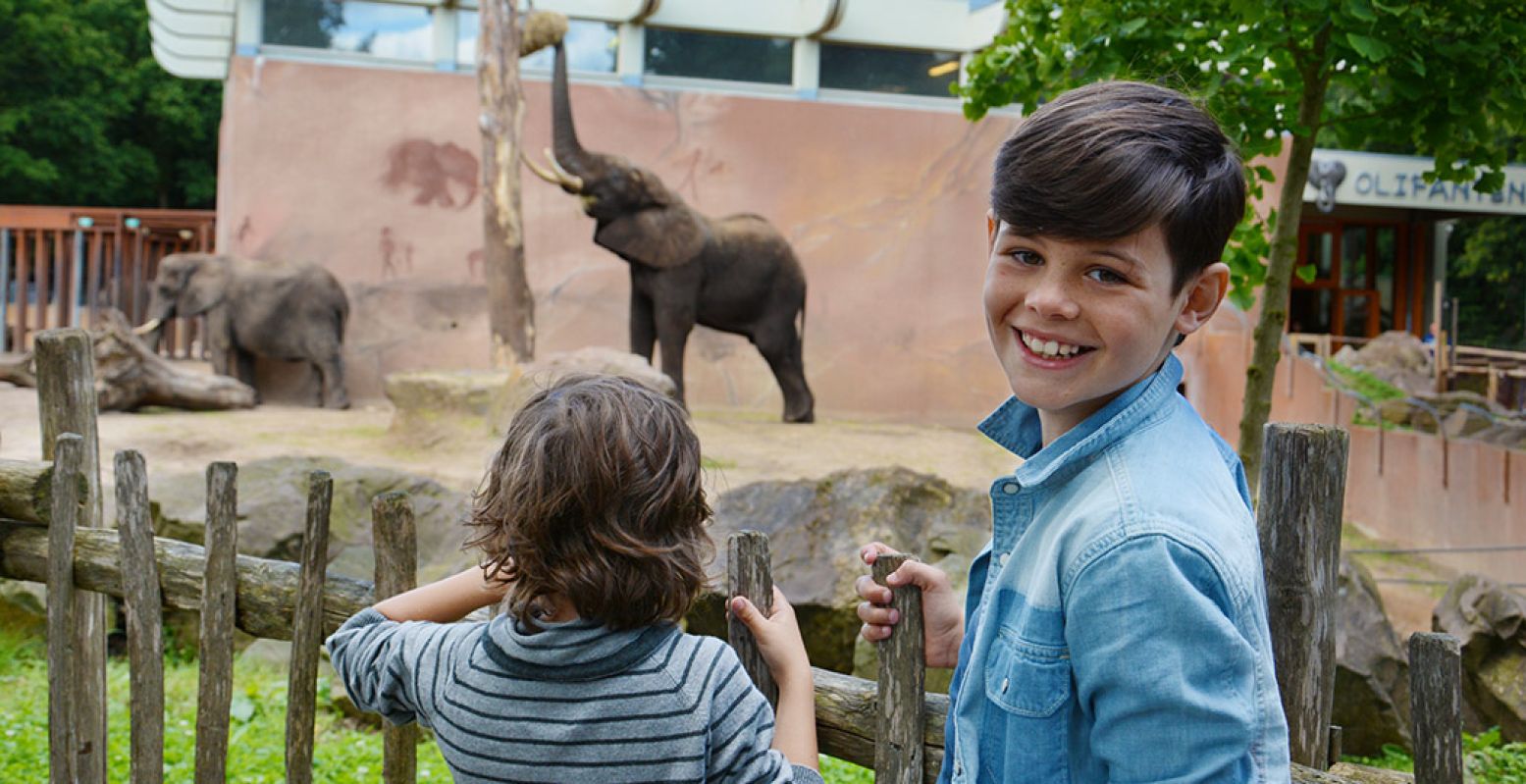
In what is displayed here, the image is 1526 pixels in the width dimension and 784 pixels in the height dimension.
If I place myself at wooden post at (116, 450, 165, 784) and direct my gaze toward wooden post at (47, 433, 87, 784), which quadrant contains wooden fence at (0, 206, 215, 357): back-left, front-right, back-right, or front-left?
front-right

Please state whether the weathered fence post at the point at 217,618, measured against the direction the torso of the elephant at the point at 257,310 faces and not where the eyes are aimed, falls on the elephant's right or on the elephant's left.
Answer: on the elephant's left

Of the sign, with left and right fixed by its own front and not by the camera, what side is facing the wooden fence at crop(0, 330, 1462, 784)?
front

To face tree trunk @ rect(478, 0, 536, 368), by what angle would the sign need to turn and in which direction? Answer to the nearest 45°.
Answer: approximately 45° to its right

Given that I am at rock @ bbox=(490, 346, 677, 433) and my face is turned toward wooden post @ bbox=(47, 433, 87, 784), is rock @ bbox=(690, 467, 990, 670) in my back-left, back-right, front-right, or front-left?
front-left

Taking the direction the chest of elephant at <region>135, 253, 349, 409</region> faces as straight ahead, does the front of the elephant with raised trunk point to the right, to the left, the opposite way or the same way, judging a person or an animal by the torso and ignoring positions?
the same way

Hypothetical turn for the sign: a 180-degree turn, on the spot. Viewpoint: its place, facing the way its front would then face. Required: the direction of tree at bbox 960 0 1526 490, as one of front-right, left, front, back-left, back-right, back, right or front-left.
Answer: back

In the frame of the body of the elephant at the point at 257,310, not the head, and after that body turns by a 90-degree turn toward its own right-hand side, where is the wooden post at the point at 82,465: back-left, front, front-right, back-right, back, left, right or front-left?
back

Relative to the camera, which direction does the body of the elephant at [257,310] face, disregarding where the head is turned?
to the viewer's left

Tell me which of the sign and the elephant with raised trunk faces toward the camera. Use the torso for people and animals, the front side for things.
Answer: the sign

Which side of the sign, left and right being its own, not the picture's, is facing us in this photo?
front

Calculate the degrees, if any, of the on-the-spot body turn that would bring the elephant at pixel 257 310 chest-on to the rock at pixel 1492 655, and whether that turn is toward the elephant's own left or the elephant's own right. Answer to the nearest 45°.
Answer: approximately 135° to the elephant's own left

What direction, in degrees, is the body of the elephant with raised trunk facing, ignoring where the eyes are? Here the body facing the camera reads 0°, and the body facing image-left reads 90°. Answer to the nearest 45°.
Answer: approximately 90°

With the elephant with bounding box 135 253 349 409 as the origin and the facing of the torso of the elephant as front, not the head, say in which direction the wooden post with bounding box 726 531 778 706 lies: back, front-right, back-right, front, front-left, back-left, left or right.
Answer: left

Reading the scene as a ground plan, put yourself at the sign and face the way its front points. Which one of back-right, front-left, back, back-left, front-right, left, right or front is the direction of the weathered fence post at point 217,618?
front
